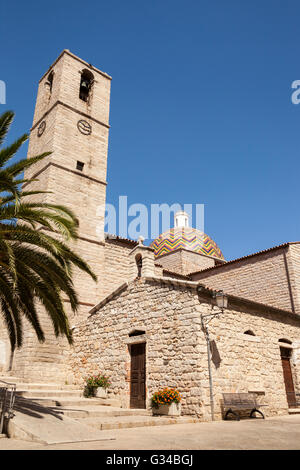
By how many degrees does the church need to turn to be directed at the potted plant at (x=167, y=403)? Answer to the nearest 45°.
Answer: approximately 45° to its left

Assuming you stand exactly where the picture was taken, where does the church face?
facing the viewer and to the left of the viewer

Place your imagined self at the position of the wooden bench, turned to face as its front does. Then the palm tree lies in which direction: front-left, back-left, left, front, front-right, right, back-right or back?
right

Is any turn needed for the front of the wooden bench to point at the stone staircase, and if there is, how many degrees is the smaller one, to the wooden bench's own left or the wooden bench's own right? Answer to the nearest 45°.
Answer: approximately 90° to the wooden bench's own right

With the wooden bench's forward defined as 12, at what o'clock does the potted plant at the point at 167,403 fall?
The potted plant is roughly at 4 o'clock from the wooden bench.

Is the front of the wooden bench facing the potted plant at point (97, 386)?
no

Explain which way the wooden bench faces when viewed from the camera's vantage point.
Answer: facing the viewer and to the right of the viewer

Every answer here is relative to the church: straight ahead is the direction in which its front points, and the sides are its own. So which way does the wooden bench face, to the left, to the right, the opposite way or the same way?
to the left
